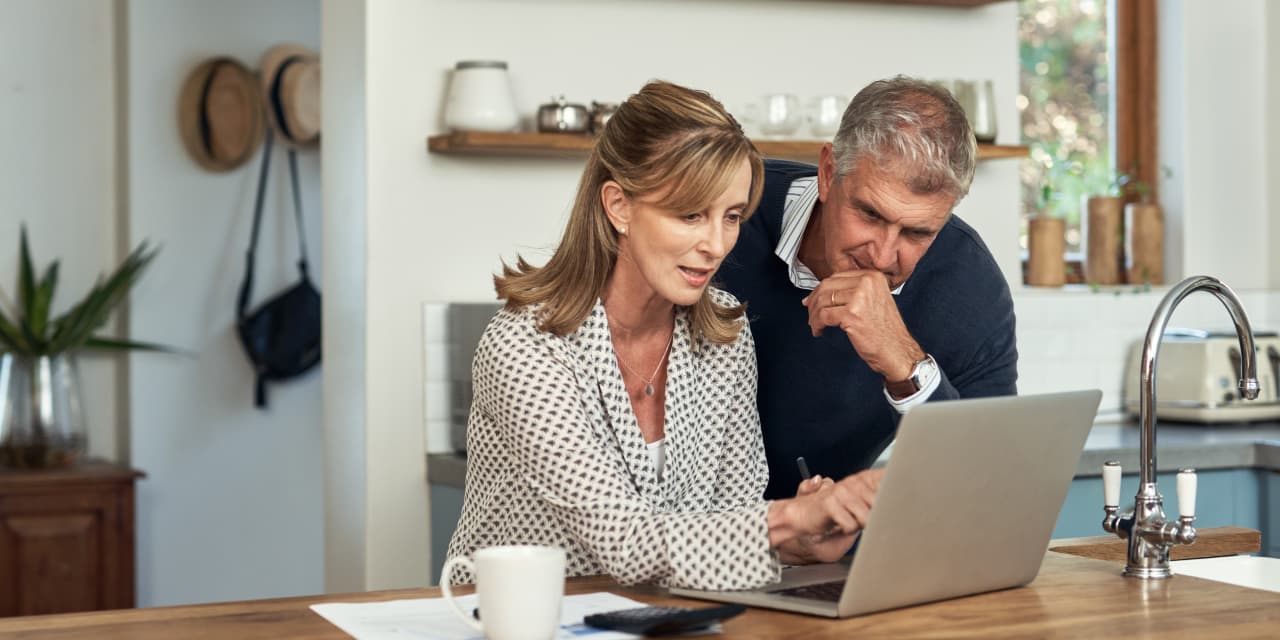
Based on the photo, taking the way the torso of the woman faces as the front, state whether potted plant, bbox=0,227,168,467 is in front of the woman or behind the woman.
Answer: behind

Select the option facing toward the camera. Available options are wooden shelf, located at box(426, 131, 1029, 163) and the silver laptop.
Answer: the wooden shelf

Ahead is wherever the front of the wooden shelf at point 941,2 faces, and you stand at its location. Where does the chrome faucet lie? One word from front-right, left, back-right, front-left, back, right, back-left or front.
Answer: front

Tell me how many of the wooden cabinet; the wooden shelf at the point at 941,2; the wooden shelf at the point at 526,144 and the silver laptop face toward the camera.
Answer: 3

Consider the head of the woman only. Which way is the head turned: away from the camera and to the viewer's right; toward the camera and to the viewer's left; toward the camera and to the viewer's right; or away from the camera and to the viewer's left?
toward the camera and to the viewer's right

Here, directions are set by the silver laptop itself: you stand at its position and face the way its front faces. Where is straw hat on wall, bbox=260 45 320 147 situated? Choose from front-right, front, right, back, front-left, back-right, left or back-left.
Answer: front

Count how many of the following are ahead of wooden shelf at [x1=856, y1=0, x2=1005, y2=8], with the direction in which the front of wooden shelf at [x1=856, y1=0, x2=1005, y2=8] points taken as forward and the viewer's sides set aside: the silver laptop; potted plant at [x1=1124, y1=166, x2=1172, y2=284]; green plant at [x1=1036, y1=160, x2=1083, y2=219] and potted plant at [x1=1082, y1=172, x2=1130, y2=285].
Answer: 1

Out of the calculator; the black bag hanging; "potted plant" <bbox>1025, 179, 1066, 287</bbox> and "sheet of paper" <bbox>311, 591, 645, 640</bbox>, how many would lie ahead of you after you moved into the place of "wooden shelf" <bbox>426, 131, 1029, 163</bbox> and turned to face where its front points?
2

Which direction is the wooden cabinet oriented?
toward the camera

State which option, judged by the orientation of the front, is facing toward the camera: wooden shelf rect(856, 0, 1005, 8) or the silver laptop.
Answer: the wooden shelf

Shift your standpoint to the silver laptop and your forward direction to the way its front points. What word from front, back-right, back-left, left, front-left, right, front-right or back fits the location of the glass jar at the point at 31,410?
front

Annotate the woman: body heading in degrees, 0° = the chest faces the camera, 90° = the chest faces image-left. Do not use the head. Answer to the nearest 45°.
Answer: approximately 315°

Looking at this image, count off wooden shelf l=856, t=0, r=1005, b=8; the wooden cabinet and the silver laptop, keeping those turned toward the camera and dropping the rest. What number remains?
2

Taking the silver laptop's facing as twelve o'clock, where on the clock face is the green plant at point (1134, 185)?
The green plant is roughly at 2 o'clock from the silver laptop.

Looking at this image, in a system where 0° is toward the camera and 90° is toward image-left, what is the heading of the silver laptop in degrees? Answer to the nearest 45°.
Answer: approximately 135°

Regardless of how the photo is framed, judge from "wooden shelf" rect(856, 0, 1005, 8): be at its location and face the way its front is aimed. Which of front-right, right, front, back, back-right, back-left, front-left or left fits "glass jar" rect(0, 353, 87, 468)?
right

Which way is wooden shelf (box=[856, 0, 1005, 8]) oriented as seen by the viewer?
toward the camera

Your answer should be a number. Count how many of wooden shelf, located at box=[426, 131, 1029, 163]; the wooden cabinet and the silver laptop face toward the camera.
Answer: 2

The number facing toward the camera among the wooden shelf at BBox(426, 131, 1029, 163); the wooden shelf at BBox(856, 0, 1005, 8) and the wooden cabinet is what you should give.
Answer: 3
